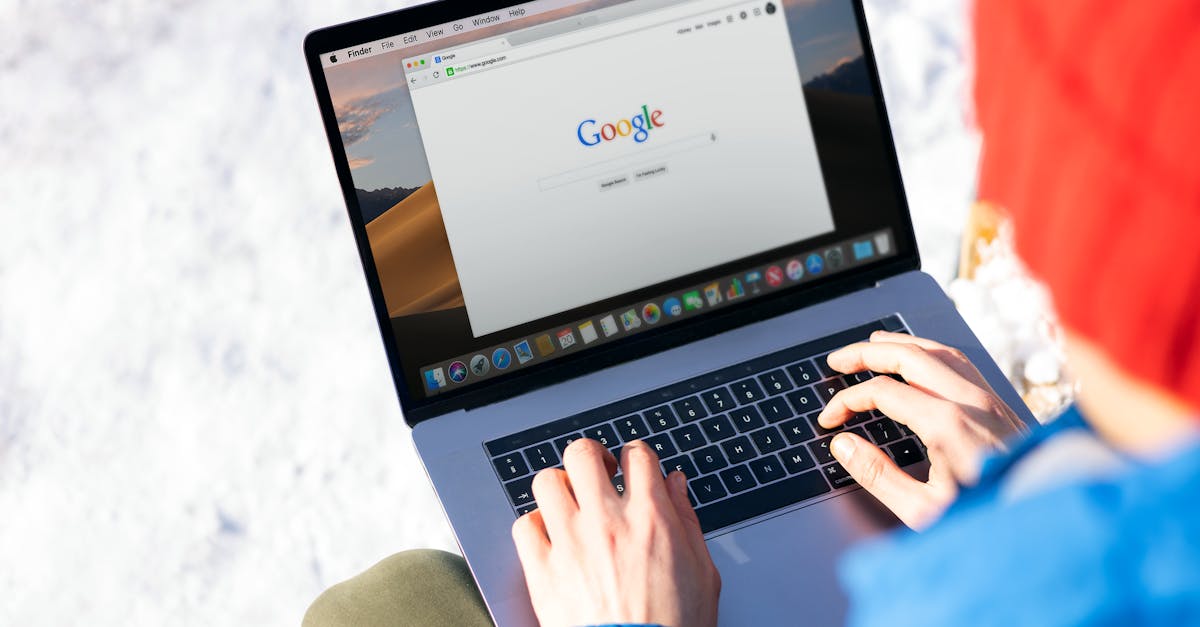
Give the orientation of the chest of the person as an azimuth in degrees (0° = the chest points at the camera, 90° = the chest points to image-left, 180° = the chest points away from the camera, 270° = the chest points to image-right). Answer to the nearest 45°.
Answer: approximately 135°

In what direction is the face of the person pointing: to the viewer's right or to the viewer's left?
to the viewer's left
